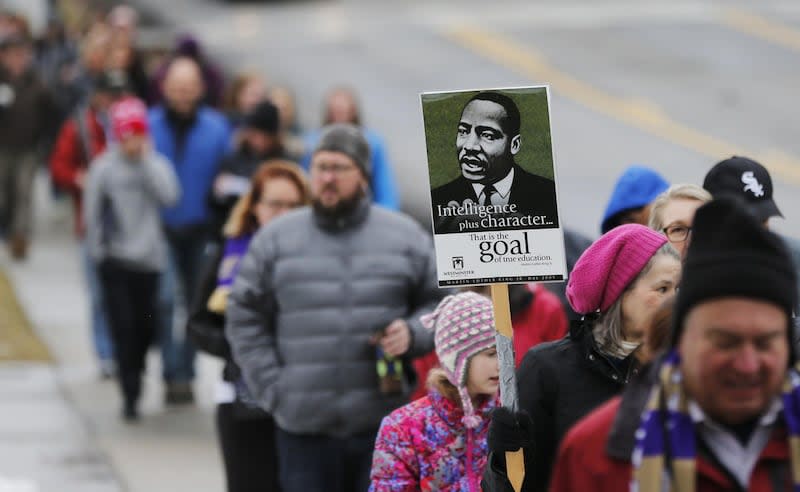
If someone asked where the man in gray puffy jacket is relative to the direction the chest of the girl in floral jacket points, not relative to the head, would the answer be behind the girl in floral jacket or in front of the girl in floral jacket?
behind

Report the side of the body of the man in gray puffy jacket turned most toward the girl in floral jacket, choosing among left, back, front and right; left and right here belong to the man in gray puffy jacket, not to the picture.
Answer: front

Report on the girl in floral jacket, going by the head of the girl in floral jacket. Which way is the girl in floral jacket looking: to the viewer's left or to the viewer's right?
to the viewer's right

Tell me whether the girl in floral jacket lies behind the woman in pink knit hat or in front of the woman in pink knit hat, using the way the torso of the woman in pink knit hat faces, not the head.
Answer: behind

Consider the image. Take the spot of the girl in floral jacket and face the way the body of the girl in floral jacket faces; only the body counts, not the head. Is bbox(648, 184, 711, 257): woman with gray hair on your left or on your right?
on your left

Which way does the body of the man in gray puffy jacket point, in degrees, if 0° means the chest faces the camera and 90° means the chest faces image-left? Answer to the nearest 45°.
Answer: approximately 0°
